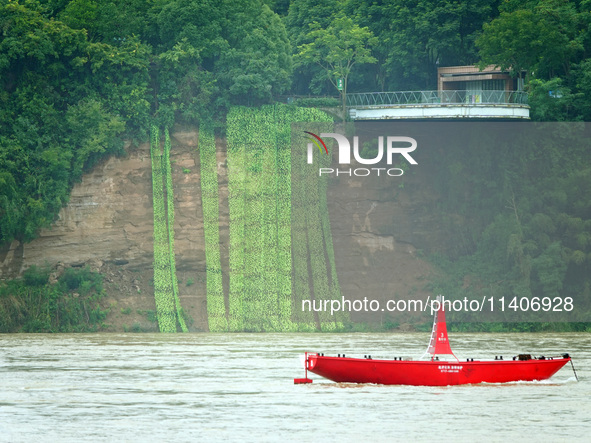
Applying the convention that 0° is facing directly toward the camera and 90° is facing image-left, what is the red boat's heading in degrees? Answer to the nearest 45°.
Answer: approximately 270°
